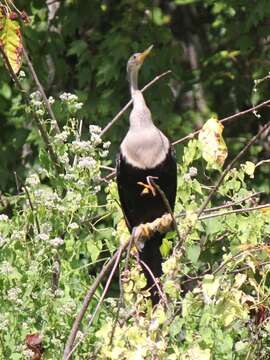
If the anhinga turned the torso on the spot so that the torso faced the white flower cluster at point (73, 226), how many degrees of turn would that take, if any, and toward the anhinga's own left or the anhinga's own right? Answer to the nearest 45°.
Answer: approximately 45° to the anhinga's own right

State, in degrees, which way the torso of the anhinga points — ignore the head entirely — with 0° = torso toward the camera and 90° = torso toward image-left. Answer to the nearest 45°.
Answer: approximately 0°

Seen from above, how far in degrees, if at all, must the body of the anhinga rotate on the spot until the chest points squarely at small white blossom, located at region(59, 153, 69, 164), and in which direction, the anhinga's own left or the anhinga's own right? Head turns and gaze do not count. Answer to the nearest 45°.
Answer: approximately 45° to the anhinga's own right

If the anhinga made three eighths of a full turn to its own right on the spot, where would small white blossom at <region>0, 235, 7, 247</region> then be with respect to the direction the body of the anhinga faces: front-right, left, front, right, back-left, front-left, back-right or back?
left
